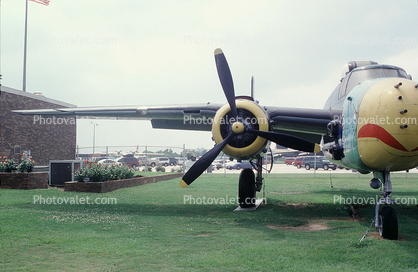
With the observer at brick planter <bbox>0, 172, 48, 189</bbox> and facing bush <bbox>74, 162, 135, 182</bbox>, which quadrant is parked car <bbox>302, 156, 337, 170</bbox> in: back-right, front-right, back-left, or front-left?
front-left

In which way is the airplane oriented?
toward the camera

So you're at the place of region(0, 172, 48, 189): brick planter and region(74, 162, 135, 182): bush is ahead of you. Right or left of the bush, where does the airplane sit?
right

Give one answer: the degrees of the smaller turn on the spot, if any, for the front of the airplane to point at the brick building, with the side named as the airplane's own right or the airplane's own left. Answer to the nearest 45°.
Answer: approximately 135° to the airplane's own right

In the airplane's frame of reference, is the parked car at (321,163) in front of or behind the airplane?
behind

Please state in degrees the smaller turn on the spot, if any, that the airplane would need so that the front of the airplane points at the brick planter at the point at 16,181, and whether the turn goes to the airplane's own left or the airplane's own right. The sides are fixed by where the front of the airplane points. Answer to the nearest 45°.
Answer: approximately 135° to the airplane's own right

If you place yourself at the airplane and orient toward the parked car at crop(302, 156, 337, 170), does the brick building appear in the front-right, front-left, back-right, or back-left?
front-left

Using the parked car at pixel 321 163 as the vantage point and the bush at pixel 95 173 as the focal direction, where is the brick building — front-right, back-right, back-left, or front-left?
front-right

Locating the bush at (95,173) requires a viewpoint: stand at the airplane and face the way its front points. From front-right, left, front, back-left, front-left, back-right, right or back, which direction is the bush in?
back-right
